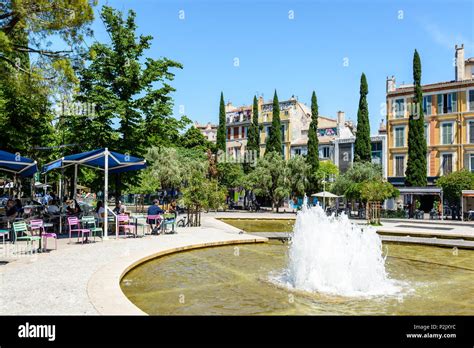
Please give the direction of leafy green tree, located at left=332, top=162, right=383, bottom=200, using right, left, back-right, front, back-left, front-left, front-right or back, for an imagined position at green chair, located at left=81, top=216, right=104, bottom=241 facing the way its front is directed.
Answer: left

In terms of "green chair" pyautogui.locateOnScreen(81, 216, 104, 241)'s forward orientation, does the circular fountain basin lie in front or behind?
in front

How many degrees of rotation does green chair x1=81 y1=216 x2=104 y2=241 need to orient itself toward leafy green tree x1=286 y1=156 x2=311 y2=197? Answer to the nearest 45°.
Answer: approximately 90° to its left

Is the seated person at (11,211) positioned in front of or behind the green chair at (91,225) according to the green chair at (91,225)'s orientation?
behind

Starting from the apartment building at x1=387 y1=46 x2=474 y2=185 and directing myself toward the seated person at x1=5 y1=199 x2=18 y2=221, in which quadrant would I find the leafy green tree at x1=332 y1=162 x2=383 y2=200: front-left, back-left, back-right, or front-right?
front-right

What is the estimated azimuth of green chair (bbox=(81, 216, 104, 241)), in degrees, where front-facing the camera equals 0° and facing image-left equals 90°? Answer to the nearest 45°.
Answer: approximately 315°

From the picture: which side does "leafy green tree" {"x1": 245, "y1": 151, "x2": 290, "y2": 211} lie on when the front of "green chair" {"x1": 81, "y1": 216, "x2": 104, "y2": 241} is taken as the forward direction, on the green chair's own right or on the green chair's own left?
on the green chair's own left
